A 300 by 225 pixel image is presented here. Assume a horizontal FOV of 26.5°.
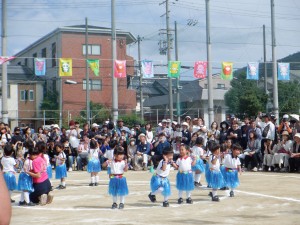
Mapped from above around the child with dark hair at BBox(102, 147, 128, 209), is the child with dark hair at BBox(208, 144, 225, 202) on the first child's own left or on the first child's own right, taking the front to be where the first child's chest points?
on the first child's own left

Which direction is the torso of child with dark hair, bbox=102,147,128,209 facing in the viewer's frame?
toward the camera

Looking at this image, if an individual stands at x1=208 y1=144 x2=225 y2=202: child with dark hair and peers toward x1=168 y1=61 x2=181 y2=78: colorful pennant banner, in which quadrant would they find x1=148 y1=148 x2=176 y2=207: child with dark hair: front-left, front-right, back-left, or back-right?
back-left

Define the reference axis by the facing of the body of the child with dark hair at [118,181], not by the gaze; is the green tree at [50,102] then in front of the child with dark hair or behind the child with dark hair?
behind

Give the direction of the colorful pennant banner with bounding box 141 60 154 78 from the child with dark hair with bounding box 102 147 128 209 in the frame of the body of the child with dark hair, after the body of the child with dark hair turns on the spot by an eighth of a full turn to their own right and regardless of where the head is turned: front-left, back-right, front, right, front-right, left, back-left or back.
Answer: back-right
